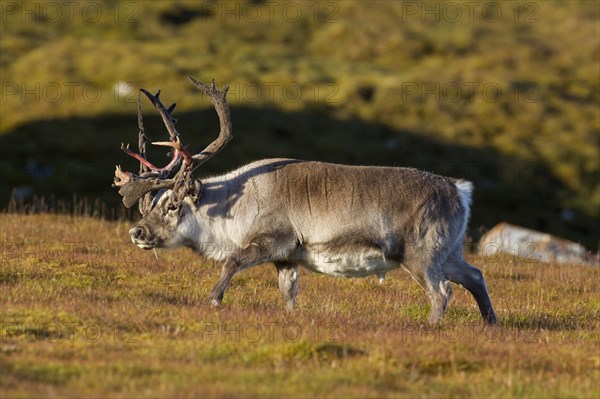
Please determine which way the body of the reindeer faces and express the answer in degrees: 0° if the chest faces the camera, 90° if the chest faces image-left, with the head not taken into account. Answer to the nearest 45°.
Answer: approximately 90°

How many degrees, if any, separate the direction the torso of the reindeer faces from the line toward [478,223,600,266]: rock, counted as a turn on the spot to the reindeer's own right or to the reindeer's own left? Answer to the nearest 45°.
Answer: approximately 135° to the reindeer's own right
